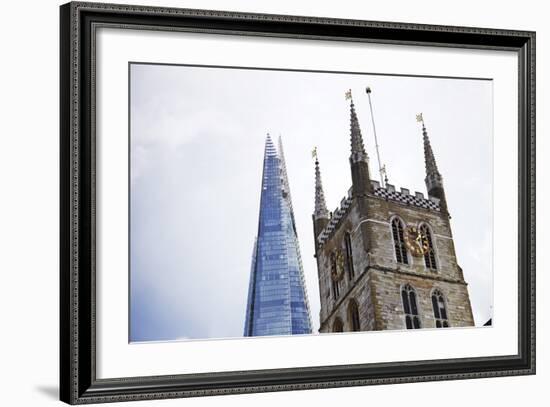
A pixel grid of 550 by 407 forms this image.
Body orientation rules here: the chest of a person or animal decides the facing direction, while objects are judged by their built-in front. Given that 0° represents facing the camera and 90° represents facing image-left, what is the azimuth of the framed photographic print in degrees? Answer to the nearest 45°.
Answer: approximately 315°
